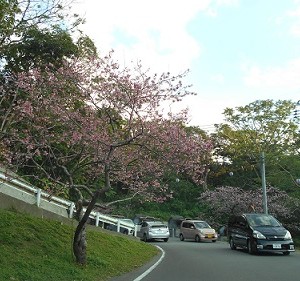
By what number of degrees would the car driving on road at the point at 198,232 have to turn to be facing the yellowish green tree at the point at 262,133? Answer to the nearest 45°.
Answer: approximately 90° to its left

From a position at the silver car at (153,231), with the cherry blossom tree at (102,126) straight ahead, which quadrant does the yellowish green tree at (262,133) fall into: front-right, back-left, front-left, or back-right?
back-left

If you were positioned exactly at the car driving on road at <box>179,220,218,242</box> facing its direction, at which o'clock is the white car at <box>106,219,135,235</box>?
The white car is roughly at 5 o'clock from the car driving on road.

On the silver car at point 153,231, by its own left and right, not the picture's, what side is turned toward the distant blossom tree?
right

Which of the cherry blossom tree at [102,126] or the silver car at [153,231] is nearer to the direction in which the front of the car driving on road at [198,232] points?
the cherry blossom tree

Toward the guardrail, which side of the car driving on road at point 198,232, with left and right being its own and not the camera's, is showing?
right

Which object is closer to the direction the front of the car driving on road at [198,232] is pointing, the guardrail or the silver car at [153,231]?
the guardrail

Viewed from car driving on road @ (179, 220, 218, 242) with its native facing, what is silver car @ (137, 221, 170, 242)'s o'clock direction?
The silver car is roughly at 4 o'clock from the car driving on road.

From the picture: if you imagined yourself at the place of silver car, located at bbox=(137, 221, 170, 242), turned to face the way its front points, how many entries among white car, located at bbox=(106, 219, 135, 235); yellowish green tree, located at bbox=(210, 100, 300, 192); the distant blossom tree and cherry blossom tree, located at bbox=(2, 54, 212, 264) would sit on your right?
2
